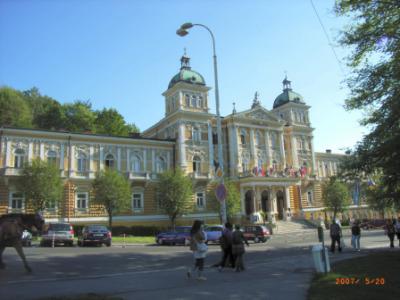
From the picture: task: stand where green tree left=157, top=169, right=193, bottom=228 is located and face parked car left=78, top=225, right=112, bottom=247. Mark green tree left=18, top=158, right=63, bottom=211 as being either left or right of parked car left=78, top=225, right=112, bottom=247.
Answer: right

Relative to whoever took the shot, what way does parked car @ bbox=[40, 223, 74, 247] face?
facing away from the viewer and to the left of the viewer

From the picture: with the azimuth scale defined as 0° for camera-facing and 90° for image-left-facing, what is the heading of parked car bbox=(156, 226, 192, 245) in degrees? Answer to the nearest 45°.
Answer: approximately 90°

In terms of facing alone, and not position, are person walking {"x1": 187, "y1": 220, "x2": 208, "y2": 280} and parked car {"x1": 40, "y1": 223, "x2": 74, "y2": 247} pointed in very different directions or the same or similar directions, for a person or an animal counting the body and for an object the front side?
very different directions

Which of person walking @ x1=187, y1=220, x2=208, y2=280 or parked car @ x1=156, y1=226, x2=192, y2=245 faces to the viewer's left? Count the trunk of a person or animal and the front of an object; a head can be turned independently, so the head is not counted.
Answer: the parked car

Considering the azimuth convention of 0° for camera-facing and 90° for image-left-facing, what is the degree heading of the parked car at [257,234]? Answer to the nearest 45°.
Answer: approximately 135°
